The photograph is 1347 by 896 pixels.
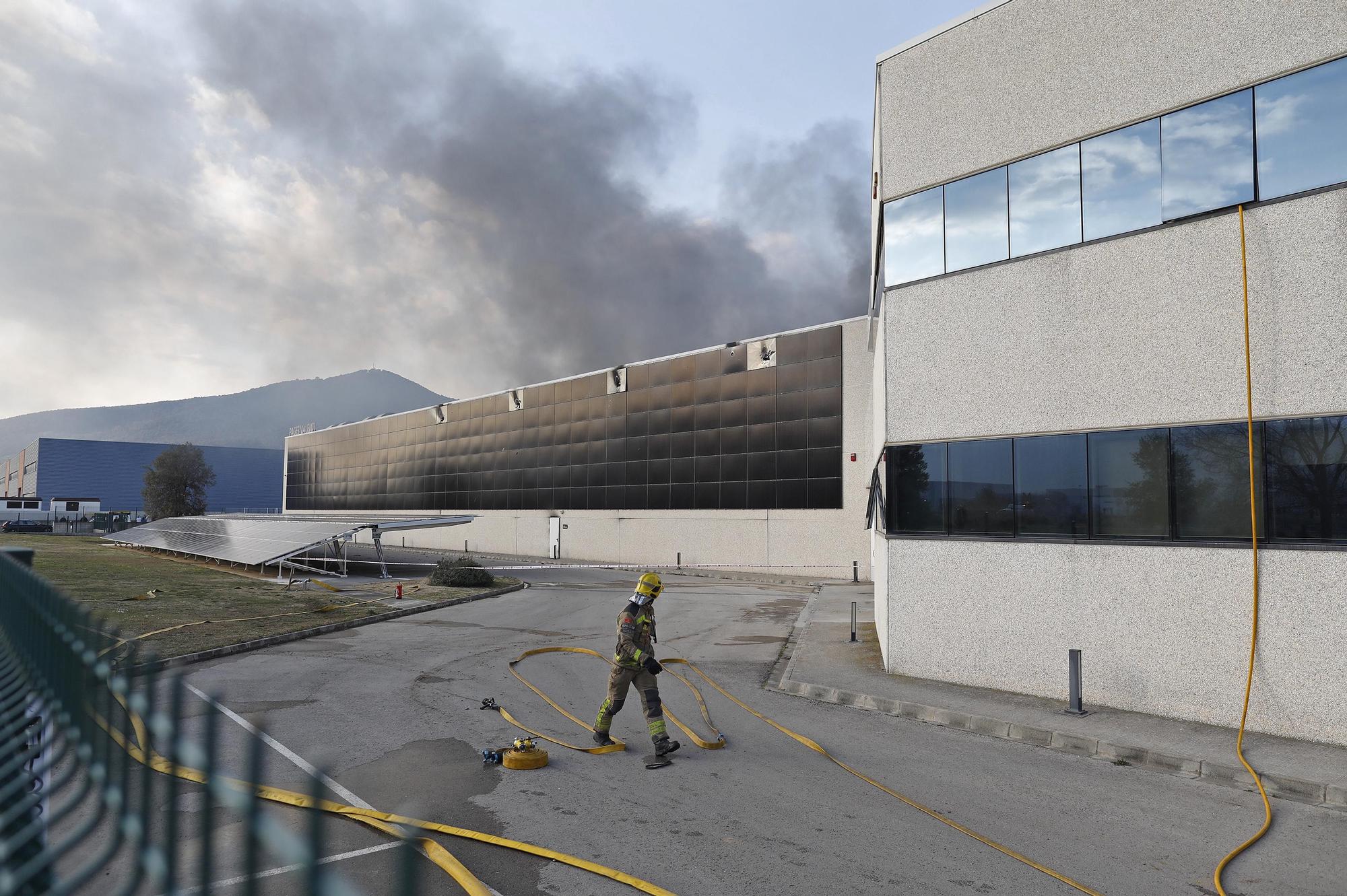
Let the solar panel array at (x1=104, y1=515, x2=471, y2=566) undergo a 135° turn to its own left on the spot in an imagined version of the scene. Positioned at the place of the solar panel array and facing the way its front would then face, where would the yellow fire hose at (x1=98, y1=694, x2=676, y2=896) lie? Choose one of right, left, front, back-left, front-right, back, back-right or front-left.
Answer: right

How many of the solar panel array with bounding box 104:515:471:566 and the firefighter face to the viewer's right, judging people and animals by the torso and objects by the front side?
1

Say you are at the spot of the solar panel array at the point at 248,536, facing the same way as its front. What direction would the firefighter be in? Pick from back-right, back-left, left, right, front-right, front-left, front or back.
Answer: front-left

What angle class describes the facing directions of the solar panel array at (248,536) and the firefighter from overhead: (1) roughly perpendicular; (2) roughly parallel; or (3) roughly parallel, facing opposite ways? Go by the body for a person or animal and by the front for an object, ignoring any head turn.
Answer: roughly perpendicular

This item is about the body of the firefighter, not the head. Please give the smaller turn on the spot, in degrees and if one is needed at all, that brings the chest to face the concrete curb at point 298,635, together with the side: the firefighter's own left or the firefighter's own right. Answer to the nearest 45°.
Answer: approximately 135° to the firefighter's own left

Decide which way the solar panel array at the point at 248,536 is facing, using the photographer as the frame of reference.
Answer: facing the viewer and to the left of the viewer

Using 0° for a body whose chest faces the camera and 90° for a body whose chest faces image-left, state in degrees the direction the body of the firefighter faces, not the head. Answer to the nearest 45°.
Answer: approximately 270°

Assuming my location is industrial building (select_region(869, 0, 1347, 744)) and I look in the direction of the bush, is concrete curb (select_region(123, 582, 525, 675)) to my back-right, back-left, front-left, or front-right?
front-left

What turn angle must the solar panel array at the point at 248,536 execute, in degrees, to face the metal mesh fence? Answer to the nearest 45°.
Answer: approximately 45° to its left

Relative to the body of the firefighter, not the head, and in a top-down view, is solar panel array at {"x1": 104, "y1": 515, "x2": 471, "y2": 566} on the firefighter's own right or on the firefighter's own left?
on the firefighter's own left

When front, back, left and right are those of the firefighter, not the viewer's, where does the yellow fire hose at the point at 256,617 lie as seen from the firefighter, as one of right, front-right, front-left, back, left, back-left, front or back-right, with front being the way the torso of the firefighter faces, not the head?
back-left

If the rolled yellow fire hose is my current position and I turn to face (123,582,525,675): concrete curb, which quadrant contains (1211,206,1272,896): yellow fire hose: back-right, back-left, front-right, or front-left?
back-right

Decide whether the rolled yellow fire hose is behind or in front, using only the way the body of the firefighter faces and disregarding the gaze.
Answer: behind

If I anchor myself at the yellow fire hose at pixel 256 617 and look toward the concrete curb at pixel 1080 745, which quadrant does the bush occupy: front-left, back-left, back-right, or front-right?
back-left

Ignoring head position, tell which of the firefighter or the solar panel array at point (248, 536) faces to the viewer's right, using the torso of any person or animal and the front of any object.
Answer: the firefighter

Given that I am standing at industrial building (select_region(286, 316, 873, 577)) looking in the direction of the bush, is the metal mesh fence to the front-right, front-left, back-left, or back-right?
front-left
